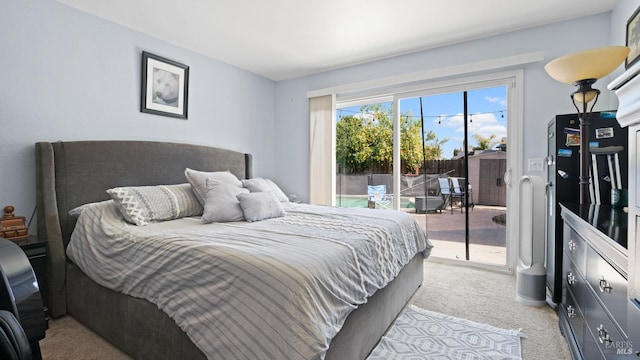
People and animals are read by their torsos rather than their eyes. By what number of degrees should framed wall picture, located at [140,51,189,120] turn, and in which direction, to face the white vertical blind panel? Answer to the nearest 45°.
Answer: approximately 45° to its left

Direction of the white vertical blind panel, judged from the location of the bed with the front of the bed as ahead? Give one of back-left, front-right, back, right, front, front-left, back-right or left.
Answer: left

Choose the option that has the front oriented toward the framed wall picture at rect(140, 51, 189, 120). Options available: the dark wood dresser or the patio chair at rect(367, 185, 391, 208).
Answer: the dark wood dresser

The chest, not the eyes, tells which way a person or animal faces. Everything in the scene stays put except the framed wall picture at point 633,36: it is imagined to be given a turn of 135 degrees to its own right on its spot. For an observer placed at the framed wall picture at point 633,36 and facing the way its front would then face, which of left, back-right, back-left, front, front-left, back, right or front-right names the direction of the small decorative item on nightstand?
back

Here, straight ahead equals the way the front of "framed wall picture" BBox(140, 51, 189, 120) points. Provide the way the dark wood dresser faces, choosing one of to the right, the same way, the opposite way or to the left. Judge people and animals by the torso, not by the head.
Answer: the opposite way

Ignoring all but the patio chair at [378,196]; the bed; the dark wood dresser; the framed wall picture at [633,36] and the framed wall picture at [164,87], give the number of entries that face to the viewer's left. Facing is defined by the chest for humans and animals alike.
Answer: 2

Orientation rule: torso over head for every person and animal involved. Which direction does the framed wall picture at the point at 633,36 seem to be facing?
to the viewer's left

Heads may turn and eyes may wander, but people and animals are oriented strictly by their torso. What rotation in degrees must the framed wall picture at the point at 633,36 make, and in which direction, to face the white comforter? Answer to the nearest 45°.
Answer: approximately 45° to its left

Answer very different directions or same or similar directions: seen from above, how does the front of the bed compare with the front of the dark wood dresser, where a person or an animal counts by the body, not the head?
very different directions

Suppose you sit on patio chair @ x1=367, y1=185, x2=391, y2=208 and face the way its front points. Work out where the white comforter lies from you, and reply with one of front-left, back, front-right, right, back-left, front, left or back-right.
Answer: front-right

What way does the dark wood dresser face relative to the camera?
to the viewer's left

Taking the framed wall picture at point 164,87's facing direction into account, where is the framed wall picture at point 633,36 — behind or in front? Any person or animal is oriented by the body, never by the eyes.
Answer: in front

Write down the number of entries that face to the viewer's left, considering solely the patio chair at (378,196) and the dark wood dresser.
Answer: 1

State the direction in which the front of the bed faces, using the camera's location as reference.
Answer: facing the viewer and to the right of the viewer
